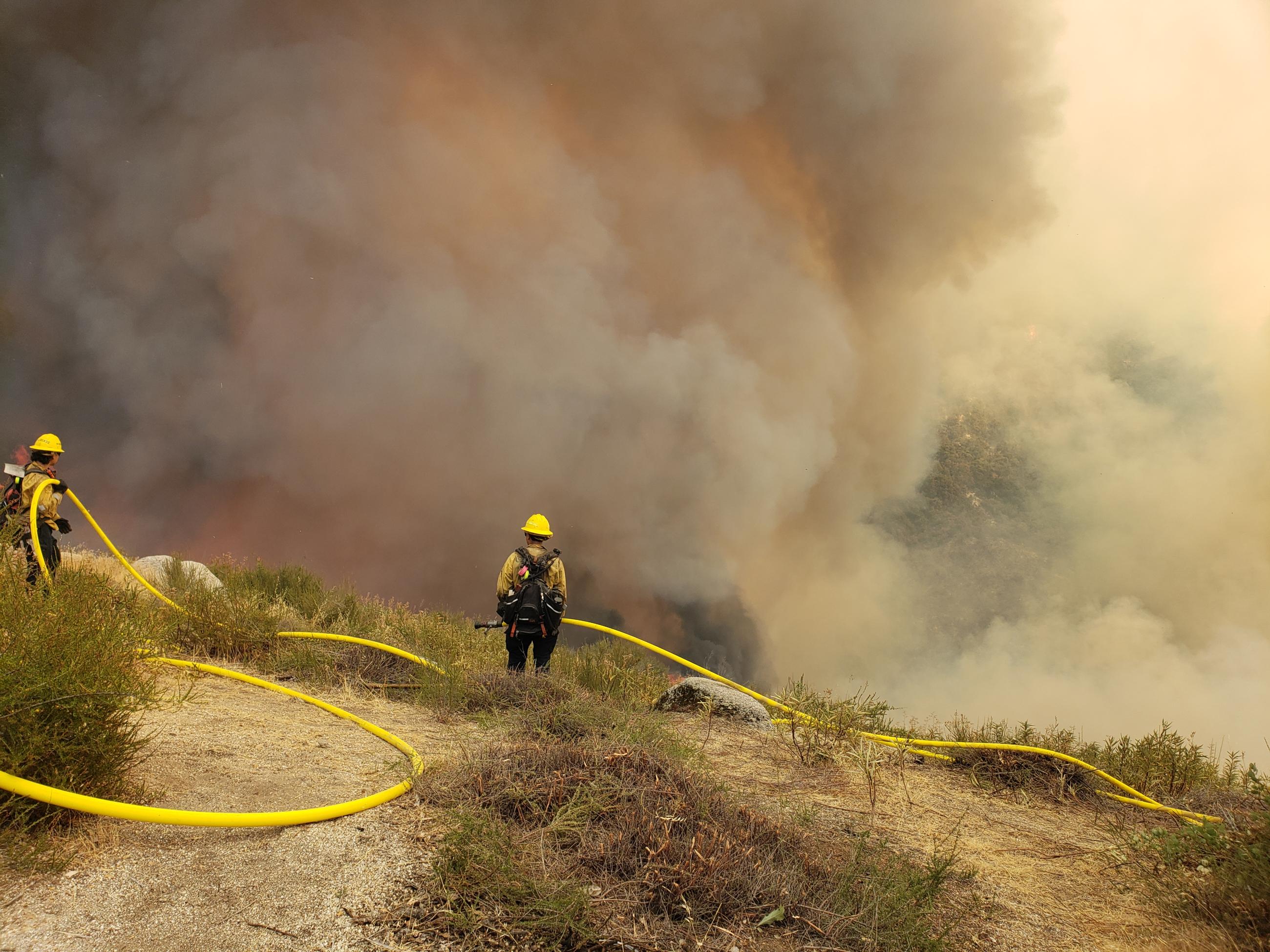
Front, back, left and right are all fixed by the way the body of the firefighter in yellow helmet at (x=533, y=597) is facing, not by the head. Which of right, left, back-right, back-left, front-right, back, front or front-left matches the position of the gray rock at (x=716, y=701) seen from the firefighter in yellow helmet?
right

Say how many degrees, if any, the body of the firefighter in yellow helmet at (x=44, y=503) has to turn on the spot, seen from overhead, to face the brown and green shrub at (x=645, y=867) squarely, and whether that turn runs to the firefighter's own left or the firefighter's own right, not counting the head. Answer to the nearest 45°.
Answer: approximately 90° to the firefighter's own right

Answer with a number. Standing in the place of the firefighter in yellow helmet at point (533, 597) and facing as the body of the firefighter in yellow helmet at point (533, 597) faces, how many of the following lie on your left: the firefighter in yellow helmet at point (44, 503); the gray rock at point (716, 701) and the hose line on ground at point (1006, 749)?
1

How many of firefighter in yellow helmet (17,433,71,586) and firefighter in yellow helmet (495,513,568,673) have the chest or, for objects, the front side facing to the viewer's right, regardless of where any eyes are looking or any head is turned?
1

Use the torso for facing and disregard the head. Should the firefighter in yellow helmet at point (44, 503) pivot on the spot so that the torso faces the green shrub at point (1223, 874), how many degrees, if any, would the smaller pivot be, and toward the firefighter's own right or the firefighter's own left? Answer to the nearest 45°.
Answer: approximately 45° to the firefighter's own right

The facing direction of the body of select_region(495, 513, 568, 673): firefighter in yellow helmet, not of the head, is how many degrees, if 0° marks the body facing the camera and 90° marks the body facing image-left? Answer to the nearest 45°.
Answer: approximately 180°

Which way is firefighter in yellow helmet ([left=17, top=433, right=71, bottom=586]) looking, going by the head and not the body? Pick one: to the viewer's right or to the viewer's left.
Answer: to the viewer's right

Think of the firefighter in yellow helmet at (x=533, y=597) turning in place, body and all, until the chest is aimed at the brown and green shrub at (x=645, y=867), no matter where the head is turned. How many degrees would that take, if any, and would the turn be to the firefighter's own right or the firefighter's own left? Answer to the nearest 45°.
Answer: approximately 180°

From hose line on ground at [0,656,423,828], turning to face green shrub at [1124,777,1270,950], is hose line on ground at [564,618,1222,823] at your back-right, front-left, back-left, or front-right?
front-left

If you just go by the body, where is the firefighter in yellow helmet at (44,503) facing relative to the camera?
to the viewer's right

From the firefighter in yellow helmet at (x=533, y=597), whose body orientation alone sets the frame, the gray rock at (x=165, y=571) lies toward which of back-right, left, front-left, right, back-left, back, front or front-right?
front-left
